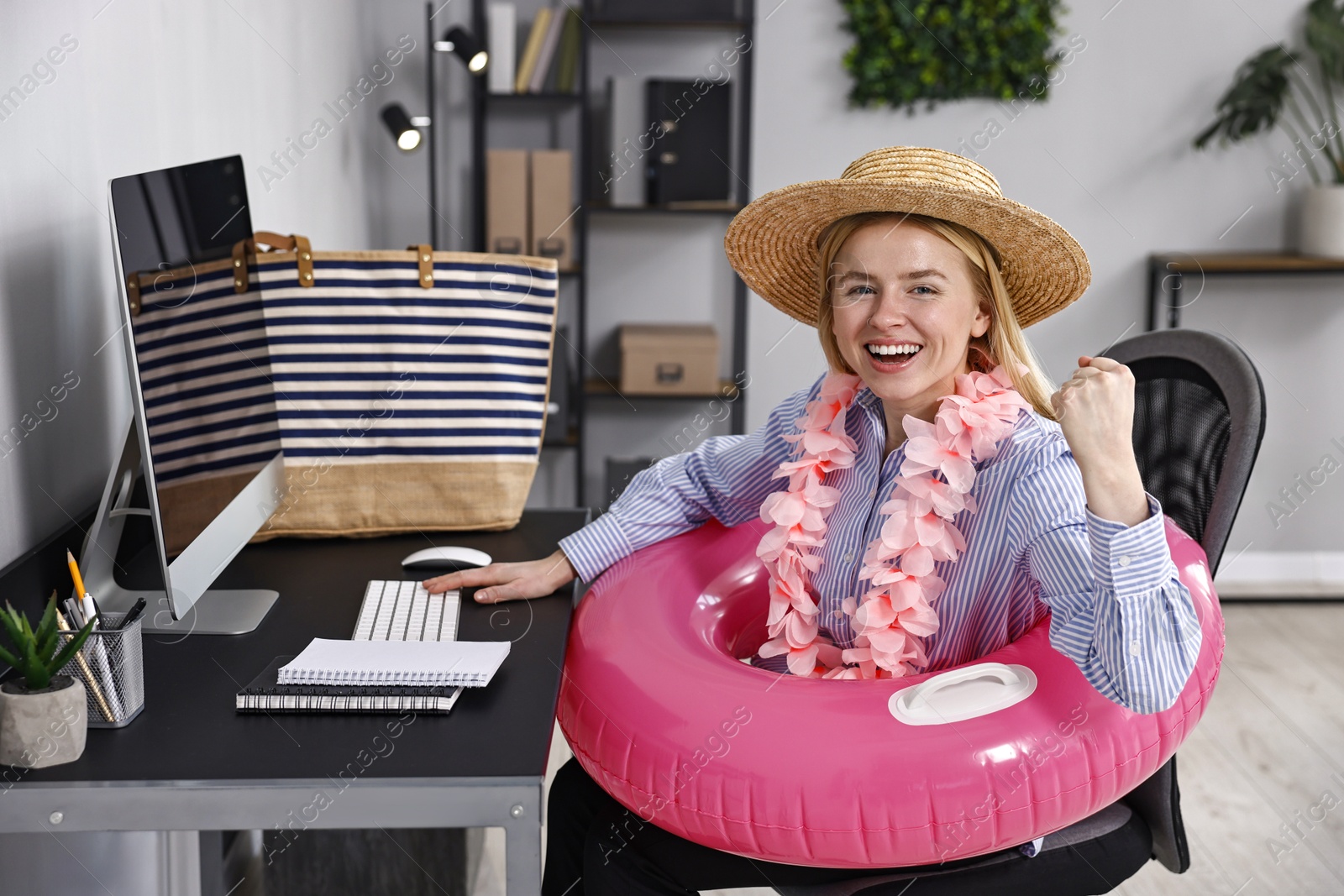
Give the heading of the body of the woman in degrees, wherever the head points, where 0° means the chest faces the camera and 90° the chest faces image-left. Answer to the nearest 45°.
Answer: approximately 45°

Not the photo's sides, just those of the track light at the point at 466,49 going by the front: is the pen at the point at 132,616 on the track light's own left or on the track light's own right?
on the track light's own right

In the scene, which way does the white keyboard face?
to the viewer's right

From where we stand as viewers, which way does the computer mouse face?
facing to the left of the viewer

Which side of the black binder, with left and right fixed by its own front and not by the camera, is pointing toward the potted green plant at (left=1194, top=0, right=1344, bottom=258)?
left

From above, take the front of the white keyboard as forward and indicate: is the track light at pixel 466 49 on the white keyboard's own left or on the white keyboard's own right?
on the white keyboard's own left

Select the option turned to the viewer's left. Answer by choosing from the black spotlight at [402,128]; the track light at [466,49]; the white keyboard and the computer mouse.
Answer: the computer mouse

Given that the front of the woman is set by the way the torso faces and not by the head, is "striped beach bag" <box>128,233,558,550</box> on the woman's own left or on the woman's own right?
on the woman's own right
